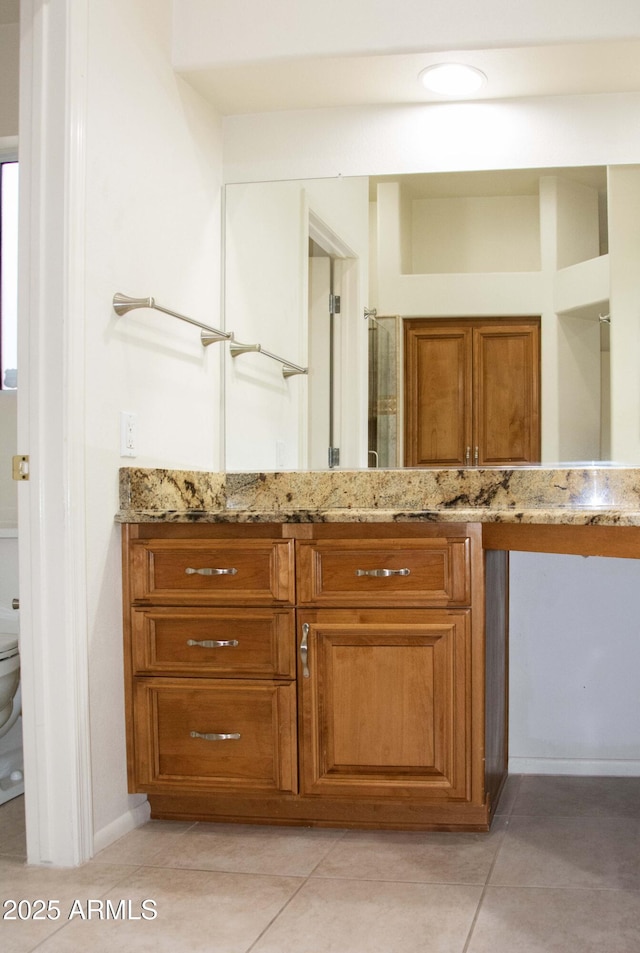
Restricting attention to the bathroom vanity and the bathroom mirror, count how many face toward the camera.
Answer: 2

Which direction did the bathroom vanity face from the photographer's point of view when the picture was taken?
facing the viewer

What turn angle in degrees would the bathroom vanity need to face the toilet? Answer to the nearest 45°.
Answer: approximately 90° to its right

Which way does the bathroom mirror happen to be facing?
toward the camera

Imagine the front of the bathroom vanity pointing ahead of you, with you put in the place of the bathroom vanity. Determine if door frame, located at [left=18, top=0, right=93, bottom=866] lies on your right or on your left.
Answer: on your right

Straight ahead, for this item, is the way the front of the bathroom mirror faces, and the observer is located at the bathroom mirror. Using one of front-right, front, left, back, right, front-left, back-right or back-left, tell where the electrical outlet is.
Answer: front-right

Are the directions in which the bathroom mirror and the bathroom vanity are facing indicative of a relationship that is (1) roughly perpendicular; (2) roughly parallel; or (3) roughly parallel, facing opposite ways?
roughly parallel
